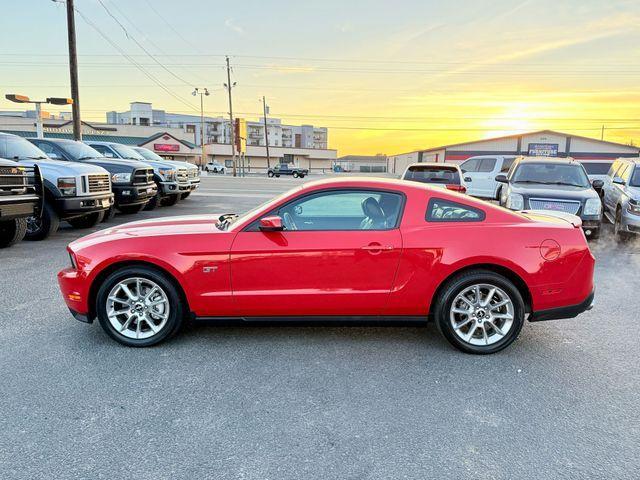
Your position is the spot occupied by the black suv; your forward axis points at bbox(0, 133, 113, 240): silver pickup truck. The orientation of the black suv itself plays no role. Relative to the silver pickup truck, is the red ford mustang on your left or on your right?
left

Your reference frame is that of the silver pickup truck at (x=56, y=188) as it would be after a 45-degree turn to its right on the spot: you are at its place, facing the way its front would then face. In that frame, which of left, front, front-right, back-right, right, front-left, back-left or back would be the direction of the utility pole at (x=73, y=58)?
back

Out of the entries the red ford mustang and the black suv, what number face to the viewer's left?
1

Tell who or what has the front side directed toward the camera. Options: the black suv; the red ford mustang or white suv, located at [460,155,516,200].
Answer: the black suv

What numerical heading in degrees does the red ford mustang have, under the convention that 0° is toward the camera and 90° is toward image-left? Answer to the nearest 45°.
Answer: approximately 90°

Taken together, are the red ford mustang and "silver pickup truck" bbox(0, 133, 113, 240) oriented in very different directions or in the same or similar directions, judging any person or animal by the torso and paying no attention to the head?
very different directions

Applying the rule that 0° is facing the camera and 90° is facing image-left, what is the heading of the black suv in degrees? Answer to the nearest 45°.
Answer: approximately 0°

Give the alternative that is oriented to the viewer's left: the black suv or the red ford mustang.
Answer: the red ford mustang

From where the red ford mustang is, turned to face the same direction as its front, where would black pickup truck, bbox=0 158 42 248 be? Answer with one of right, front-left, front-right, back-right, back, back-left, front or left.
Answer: front-right

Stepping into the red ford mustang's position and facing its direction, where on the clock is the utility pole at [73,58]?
The utility pole is roughly at 2 o'clock from the red ford mustang.

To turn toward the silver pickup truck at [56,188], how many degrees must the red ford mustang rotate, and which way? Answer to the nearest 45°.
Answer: approximately 45° to its right
